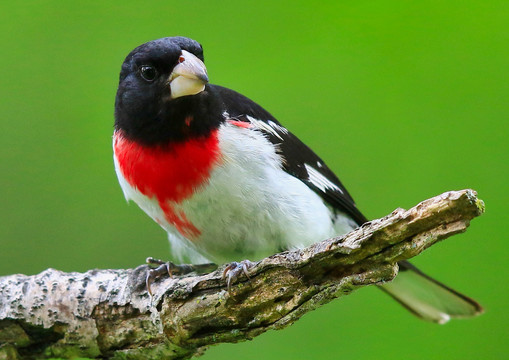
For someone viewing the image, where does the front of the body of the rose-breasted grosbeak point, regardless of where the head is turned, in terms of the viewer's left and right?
facing the viewer and to the left of the viewer
